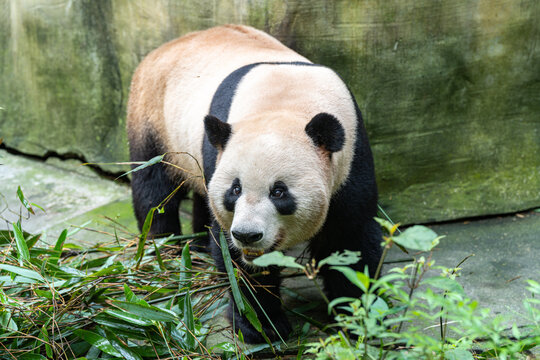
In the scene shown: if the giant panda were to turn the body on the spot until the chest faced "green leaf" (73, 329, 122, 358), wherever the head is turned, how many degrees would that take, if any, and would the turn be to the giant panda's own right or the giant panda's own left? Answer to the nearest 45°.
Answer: approximately 90° to the giant panda's own right

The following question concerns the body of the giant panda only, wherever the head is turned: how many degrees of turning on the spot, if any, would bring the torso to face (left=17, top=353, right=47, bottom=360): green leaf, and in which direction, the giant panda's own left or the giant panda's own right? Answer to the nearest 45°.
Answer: approximately 90° to the giant panda's own right

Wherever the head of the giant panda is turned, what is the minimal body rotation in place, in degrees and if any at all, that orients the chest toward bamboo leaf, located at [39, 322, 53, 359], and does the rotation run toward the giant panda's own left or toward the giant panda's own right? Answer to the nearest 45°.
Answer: approximately 90° to the giant panda's own right

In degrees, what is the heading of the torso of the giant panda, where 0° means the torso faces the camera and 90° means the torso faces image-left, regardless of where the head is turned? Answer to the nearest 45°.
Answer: approximately 315°

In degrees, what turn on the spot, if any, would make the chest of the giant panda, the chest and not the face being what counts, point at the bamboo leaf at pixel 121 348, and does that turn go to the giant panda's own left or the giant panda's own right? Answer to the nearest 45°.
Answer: approximately 90° to the giant panda's own right

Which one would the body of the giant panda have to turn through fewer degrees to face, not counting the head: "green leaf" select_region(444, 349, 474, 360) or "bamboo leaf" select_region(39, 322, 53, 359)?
the green leaf

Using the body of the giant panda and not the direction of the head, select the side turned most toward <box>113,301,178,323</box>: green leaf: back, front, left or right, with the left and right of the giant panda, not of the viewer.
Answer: right
